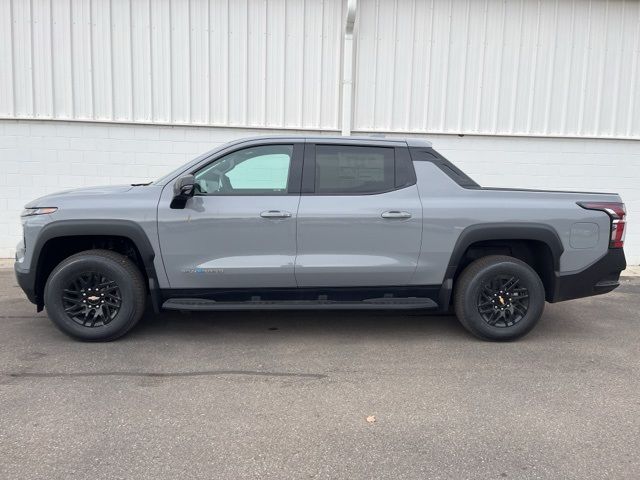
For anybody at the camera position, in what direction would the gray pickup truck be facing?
facing to the left of the viewer
